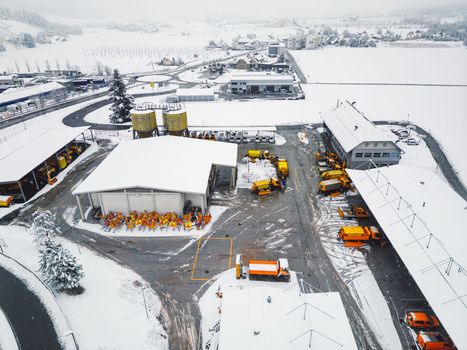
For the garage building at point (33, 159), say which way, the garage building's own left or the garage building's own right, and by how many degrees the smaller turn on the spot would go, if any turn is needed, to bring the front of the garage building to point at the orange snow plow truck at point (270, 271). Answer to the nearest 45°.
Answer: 0° — it already faces it

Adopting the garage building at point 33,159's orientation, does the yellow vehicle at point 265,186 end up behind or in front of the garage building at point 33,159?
in front

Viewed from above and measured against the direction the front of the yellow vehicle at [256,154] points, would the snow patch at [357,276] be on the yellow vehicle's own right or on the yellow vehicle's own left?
on the yellow vehicle's own right

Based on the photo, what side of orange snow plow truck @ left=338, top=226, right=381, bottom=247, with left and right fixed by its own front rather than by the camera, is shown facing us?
right

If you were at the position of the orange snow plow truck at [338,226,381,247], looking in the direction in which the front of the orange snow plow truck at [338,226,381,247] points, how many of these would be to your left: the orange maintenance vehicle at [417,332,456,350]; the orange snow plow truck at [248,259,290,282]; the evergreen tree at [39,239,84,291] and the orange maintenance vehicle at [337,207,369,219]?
1

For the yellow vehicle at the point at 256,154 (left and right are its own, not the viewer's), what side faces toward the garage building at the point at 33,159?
back

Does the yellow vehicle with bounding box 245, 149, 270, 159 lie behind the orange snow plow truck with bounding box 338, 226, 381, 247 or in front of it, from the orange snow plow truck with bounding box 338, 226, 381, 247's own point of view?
behind

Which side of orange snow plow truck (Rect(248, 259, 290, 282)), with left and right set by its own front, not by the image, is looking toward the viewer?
right

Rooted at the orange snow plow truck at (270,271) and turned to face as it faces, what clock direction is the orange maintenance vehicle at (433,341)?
The orange maintenance vehicle is roughly at 1 o'clock from the orange snow plow truck.

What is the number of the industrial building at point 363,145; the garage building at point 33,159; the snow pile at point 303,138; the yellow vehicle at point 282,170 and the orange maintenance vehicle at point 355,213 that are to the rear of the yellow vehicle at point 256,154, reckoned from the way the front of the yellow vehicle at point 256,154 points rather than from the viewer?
1

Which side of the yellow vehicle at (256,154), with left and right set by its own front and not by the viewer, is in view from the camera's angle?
right

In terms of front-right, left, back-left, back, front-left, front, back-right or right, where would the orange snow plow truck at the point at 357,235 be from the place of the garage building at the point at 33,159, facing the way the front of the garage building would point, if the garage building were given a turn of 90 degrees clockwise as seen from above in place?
left

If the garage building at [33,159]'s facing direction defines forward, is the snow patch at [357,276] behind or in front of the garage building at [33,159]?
in front

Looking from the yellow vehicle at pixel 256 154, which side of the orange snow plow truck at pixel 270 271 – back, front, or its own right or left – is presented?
left

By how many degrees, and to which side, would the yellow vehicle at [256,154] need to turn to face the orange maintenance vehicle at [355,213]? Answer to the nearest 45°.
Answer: approximately 45° to its right

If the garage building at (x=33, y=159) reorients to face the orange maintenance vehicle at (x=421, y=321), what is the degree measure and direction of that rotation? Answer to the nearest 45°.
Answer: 0° — it already faces it

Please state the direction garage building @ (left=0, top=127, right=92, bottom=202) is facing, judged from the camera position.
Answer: facing the viewer and to the right of the viewer

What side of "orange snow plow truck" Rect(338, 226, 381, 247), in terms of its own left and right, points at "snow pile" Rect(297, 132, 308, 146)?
left
